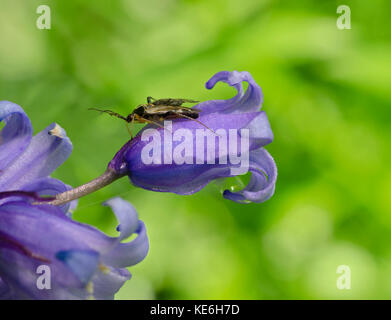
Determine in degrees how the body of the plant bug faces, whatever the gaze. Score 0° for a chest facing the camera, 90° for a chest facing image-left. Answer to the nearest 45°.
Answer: approximately 90°
